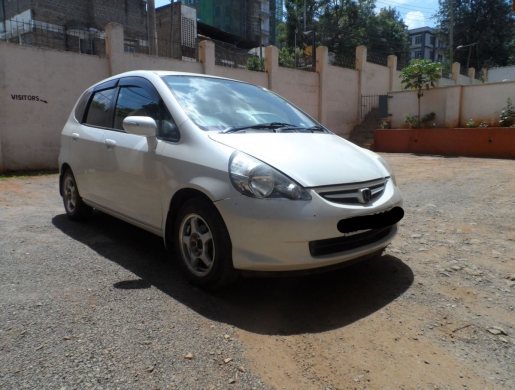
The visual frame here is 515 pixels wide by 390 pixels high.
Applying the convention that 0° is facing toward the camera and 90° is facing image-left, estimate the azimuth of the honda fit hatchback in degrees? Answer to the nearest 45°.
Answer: approximately 315°

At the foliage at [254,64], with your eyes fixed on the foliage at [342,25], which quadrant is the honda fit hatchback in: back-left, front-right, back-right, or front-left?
back-right

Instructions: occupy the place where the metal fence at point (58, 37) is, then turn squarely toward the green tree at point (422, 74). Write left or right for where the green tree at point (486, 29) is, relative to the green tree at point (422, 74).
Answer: left

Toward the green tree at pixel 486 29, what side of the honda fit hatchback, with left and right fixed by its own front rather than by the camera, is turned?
left

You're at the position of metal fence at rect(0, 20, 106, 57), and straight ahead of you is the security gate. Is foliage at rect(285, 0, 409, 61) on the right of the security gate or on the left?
left

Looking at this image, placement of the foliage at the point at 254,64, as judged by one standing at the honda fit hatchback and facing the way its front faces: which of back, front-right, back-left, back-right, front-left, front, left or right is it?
back-left

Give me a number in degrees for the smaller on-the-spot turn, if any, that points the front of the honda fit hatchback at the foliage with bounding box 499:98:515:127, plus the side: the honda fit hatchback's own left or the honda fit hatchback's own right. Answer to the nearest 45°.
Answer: approximately 90° to the honda fit hatchback's own left

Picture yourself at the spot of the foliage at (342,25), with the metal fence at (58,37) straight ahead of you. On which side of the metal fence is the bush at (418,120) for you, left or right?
left

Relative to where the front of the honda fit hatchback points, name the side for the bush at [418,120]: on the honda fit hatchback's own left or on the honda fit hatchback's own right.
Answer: on the honda fit hatchback's own left

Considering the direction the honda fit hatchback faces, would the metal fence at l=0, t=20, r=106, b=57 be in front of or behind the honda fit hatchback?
behind

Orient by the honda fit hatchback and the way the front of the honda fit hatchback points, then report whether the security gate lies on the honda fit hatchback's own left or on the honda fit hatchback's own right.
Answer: on the honda fit hatchback's own left
